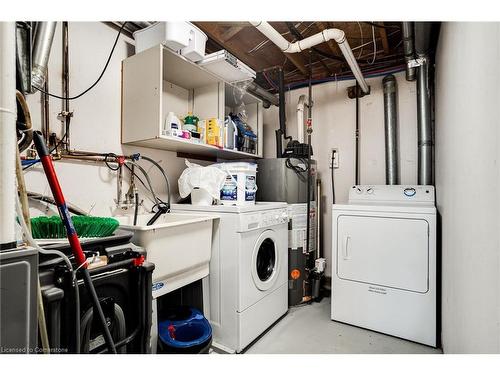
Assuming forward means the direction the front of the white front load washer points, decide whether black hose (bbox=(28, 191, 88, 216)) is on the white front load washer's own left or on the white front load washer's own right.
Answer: on the white front load washer's own right

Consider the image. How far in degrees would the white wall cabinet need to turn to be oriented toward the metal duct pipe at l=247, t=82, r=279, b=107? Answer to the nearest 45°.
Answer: approximately 90° to its left

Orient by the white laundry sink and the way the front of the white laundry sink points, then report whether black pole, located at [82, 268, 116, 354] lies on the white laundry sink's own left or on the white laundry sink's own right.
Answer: on the white laundry sink's own right

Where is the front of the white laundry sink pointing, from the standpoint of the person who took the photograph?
facing the viewer and to the right of the viewer

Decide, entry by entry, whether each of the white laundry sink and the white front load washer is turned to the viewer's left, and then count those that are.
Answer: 0

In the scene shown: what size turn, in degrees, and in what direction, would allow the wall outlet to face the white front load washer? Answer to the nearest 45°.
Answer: approximately 45° to its right

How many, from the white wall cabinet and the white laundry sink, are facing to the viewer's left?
0

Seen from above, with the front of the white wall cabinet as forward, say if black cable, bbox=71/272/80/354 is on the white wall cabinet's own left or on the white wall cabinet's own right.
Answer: on the white wall cabinet's own right

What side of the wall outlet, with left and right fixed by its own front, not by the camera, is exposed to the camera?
front
